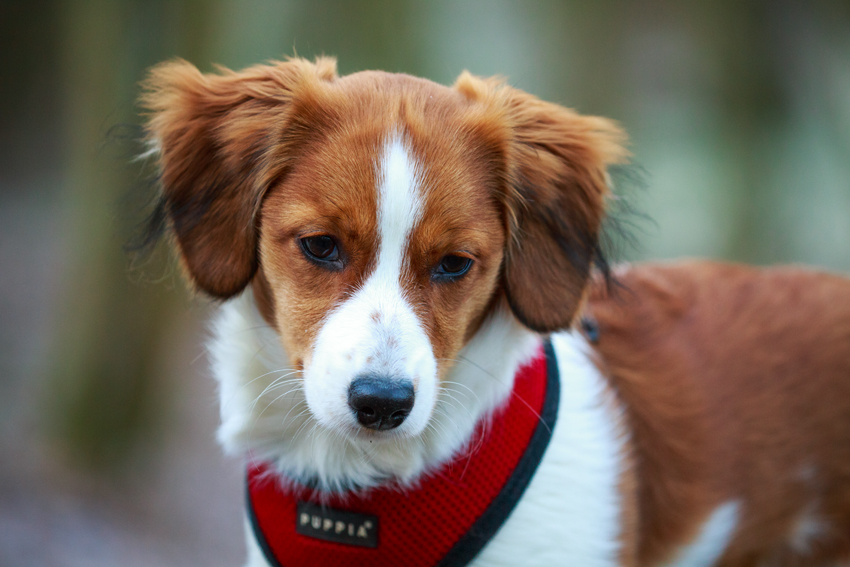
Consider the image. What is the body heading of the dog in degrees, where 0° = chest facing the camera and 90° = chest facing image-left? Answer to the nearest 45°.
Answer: approximately 45°

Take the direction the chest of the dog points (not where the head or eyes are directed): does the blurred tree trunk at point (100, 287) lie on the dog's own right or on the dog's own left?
on the dog's own right
